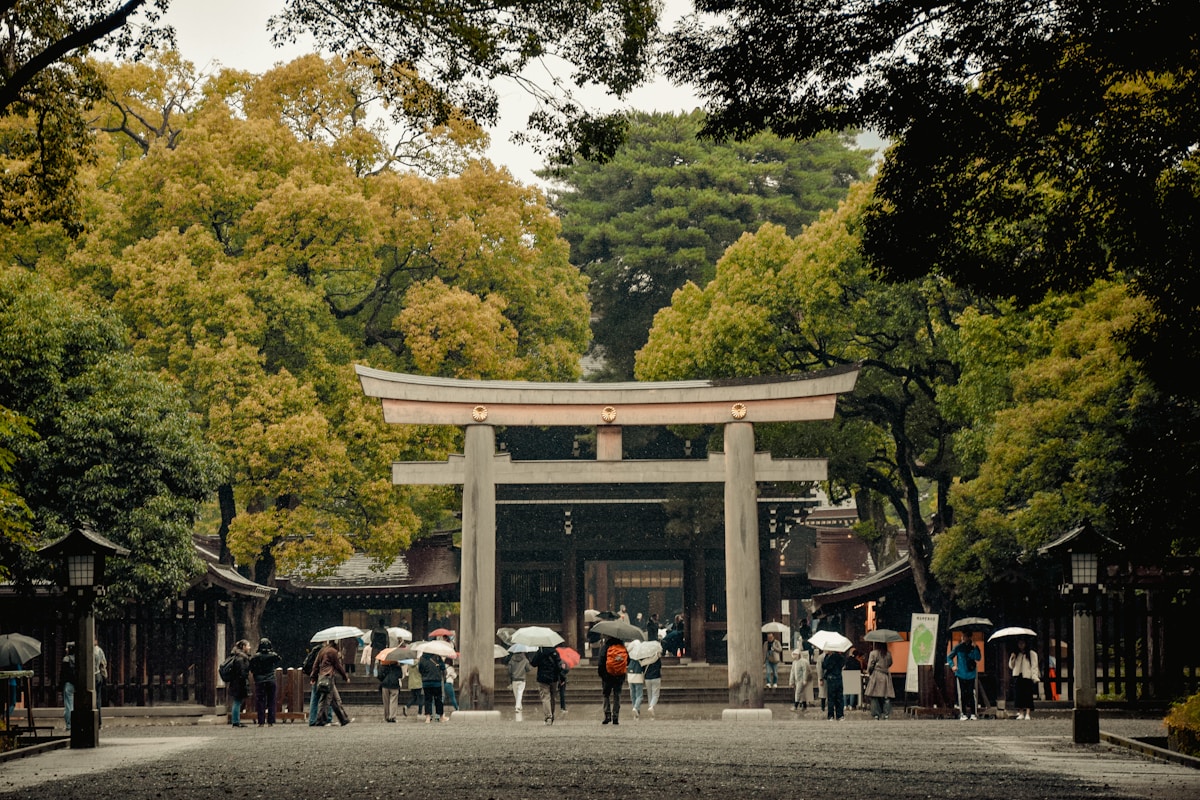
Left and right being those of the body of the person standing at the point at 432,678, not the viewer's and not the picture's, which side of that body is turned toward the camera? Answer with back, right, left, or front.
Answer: back

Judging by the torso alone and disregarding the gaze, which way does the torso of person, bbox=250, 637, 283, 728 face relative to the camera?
away from the camera

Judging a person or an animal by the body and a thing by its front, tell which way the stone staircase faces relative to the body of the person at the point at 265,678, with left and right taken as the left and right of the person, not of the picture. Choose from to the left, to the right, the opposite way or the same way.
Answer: the opposite way

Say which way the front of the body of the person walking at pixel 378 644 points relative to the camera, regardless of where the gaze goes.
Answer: away from the camera

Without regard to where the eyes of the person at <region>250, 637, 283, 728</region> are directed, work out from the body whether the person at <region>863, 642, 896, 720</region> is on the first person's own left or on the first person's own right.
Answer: on the first person's own right

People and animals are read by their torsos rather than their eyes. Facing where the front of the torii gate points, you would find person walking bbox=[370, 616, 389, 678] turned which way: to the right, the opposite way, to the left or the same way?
the opposite way

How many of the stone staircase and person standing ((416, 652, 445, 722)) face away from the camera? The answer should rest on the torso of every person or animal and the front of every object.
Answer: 1

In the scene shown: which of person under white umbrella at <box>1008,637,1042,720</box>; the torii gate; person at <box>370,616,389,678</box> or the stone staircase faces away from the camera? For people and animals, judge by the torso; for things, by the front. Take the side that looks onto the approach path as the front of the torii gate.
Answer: person at <box>370,616,389,678</box>

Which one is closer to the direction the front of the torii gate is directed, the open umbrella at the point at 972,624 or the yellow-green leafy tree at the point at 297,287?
the open umbrella
